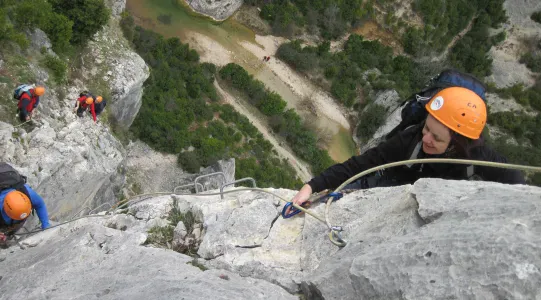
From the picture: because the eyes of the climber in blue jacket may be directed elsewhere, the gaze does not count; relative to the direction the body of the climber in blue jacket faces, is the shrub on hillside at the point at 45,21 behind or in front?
behind

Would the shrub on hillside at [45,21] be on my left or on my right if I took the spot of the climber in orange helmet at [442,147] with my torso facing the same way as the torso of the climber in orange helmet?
on my right

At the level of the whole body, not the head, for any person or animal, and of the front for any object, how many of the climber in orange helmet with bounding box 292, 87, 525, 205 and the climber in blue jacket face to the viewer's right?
0

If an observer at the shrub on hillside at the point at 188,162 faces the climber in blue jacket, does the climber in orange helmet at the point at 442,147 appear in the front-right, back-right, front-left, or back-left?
front-left

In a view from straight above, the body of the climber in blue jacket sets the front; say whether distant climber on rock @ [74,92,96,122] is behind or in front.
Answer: behind

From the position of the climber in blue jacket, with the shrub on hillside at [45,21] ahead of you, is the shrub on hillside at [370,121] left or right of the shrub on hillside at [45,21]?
right

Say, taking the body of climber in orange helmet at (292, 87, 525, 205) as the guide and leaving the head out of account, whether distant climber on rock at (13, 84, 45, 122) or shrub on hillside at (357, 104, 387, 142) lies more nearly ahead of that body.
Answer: the distant climber on rock

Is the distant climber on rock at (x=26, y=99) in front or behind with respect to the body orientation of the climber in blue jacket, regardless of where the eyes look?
behind

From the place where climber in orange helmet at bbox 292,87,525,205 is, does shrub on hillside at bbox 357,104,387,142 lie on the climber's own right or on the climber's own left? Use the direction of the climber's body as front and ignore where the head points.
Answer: on the climber's own right

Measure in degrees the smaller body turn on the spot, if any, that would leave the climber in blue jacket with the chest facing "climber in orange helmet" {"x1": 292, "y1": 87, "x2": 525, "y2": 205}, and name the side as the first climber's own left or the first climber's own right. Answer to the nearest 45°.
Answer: approximately 45° to the first climber's own left

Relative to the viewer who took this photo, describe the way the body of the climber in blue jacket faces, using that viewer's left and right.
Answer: facing the viewer

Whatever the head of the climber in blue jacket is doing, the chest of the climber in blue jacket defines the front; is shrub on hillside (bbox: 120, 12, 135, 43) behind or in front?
behind

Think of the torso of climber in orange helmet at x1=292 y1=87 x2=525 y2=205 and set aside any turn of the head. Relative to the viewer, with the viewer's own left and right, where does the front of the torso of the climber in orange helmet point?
facing the viewer and to the left of the viewer

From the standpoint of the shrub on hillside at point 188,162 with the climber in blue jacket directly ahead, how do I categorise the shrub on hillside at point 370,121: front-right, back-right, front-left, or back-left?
back-left
